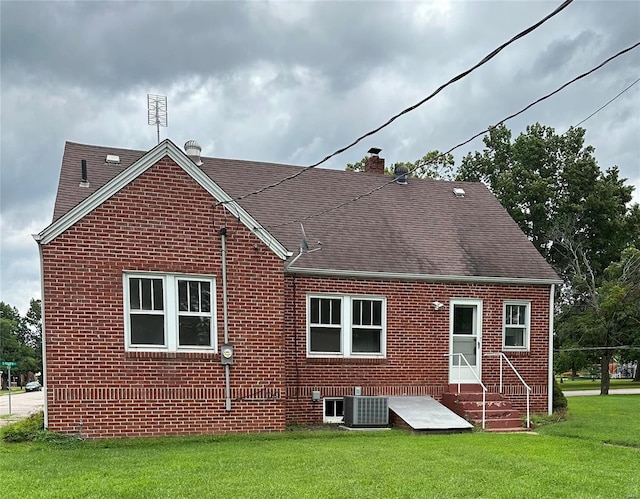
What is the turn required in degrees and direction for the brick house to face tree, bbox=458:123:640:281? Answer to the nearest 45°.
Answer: approximately 45° to its right

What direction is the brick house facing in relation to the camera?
away from the camera

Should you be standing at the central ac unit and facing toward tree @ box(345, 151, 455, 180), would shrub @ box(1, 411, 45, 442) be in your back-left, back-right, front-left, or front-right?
back-left

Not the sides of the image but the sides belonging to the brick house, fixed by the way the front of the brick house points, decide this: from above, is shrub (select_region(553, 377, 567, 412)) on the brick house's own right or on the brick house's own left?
on the brick house's own right
